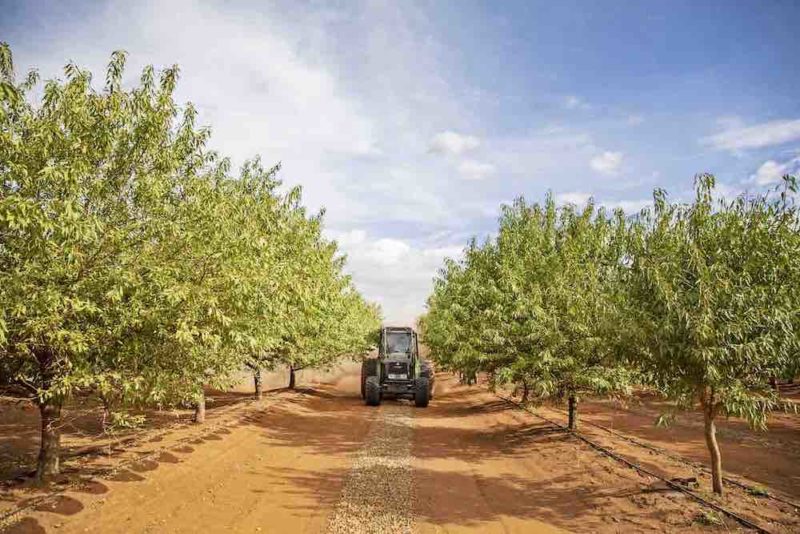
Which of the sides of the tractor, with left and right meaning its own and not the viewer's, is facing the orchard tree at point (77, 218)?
front

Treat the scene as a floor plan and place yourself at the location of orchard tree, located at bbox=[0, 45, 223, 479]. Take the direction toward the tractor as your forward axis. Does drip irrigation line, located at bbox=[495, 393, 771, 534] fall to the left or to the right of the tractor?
right

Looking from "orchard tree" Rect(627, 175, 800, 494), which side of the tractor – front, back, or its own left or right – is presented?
front

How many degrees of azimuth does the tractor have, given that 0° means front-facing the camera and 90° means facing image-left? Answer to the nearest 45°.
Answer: approximately 0°

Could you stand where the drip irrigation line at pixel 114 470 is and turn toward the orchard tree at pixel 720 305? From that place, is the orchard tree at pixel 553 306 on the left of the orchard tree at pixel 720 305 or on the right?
left

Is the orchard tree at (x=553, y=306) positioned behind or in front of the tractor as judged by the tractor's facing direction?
in front

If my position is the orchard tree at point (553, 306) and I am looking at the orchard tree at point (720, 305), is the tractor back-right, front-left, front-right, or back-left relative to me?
back-right
